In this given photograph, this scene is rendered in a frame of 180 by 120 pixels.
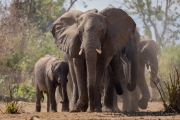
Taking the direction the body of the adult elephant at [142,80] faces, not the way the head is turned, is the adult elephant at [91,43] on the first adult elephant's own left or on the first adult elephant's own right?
on the first adult elephant's own right

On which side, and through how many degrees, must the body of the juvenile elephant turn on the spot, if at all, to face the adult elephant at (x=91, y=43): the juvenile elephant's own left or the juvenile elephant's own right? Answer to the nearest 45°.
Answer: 0° — it already faces it

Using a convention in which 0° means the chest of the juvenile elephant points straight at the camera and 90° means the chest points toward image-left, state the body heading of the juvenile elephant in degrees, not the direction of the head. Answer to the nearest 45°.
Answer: approximately 315°

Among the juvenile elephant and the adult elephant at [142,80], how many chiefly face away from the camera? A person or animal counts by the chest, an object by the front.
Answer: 0

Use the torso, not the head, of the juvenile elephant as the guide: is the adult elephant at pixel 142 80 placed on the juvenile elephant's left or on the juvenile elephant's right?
on the juvenile elephant's left
